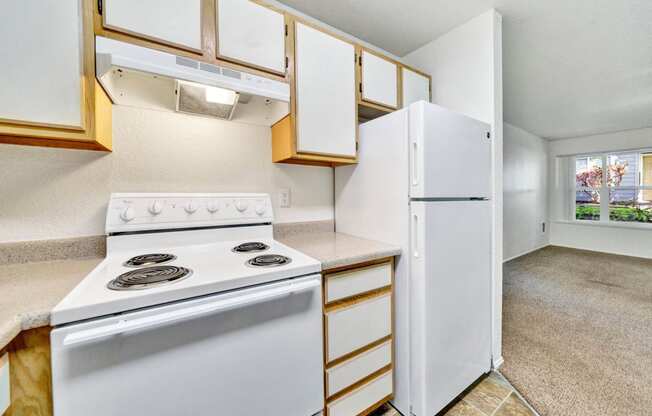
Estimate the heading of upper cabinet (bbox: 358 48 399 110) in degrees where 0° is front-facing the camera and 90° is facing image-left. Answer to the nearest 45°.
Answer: approximately 315°

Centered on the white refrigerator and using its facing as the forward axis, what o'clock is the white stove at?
The white stove is roughly at 3 o'clock from the white refrigerator.

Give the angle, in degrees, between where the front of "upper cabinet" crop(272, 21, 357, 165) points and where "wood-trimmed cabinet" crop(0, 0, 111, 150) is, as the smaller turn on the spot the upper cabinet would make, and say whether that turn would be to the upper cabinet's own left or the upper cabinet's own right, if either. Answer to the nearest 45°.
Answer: approximately 90° to the upper cabinet's own right

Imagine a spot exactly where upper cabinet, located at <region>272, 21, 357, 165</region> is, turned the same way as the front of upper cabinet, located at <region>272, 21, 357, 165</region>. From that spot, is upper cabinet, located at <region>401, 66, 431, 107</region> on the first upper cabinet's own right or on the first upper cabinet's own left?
on the first upper cabinet's own left

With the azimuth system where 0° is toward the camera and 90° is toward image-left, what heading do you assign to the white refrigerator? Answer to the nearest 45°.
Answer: approximately 315°

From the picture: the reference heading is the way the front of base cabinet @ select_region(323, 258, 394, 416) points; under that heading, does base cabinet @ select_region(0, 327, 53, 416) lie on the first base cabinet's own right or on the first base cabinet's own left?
on the first base cabinet's own right

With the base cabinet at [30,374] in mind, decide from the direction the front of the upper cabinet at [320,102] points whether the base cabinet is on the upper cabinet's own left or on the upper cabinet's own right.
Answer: on the upper cabinet's own right
